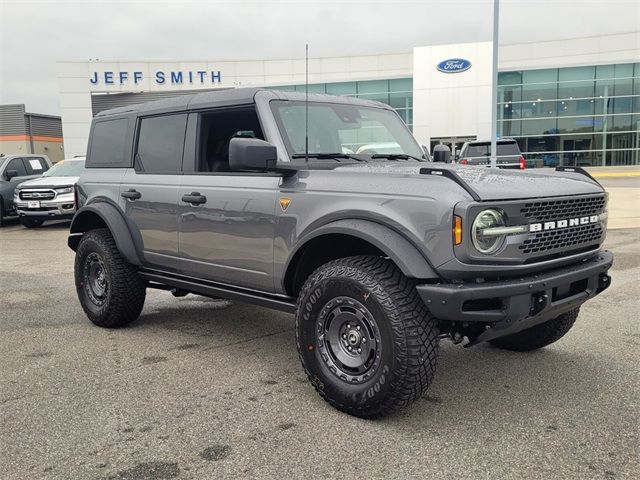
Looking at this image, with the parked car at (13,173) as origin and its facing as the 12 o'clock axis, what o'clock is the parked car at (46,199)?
the parked car at (46,199) is roughly at 10 o'clock from the parked car at (13,173).

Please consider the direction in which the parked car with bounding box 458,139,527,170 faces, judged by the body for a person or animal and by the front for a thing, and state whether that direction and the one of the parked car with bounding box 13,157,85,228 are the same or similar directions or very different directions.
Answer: very different directions

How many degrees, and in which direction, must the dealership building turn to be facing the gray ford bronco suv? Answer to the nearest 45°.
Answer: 0° — it already faces it

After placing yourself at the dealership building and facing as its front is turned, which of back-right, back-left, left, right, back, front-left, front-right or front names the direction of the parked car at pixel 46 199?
front-right

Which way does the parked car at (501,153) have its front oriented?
away from the camera

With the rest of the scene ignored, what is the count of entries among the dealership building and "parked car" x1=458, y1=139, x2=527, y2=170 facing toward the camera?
1

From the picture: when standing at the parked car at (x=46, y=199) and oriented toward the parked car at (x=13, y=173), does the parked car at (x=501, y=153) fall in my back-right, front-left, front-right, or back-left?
back-right

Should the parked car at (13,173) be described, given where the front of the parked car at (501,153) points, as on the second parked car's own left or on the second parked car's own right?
on the second parked car's own left

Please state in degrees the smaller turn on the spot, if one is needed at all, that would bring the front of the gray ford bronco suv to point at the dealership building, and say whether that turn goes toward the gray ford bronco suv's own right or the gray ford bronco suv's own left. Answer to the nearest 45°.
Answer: approximately 135° to the gray ford bronco suv's own left

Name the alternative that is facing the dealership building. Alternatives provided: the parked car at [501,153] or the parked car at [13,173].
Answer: the parked car at [501,153]

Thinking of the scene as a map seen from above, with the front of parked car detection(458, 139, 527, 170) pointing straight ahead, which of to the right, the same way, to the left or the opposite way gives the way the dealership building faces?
the opposite way

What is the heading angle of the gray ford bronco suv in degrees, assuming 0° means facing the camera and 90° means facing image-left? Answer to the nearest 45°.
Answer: approximately 315°

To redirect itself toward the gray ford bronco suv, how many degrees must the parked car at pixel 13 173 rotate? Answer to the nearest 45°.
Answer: approximately 45° to its left

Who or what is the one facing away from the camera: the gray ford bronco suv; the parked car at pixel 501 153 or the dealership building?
the parked car

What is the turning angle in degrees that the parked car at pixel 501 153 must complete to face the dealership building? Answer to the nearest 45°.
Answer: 0° — it already faces it

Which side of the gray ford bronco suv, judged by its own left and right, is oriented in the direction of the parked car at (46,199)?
back
